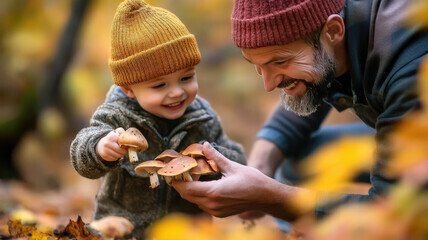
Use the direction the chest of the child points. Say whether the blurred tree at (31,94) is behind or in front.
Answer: behind

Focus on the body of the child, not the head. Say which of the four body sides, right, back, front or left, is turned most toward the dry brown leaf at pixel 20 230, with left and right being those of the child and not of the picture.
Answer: right

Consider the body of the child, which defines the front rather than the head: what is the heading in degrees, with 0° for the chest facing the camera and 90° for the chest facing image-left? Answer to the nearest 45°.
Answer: approximately 315°

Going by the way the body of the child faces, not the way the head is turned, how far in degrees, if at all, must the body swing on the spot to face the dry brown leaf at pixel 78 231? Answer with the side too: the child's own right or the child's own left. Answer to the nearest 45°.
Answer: approximately 90° to the child's own right
